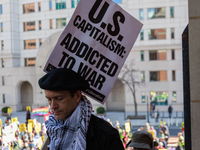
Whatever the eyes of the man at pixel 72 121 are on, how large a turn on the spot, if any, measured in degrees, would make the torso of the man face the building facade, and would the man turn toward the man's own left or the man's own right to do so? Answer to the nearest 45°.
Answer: approximately 135° to the man's own right

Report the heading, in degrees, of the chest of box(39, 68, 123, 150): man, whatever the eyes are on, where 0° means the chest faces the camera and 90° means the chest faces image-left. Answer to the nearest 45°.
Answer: approximately 45°

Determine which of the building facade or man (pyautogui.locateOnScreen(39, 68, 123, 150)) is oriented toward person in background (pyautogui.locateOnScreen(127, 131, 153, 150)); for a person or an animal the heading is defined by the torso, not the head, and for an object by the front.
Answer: the building facade

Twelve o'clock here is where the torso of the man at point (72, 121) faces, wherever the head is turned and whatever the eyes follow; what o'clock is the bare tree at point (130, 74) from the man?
The bare tree is roughly at 5 o'clock from the man.

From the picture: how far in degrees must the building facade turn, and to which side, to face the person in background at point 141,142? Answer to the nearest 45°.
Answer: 0° — it already faces them

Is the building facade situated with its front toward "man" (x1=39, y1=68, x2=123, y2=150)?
yes
